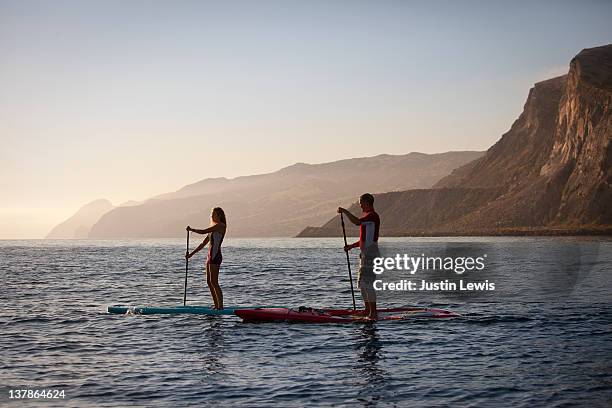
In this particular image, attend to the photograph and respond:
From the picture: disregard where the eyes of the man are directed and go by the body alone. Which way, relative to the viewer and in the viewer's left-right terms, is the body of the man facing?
facing to the left of the viewer

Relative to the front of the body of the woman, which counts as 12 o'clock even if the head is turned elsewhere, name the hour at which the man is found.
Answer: The man is roughly at 7 o'clock from the woman.

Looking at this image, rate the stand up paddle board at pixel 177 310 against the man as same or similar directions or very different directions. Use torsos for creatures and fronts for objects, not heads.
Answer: same or similar directions

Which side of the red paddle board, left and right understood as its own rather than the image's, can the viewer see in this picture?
left

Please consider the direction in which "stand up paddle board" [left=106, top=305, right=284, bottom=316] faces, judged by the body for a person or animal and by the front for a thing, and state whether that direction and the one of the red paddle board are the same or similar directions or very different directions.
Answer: same or similar directions

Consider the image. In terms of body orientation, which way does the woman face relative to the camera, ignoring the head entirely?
to the viewer's left

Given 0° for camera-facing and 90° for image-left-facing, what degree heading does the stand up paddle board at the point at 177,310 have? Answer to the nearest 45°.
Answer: approximately 90°

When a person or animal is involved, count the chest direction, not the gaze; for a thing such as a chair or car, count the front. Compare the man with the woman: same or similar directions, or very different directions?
same or similar directions

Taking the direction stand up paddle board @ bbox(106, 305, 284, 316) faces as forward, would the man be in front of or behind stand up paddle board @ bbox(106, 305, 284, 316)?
behind

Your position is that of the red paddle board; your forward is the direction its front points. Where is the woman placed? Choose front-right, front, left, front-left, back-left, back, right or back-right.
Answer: front

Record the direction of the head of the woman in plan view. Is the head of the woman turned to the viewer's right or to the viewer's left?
to the viewer's left

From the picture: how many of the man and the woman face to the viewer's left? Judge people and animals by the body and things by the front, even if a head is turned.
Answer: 2

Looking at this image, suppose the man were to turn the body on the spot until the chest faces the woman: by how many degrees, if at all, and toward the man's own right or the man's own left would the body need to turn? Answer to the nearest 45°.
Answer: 0° — they already face them

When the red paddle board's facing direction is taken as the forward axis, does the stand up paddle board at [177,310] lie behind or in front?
in front
